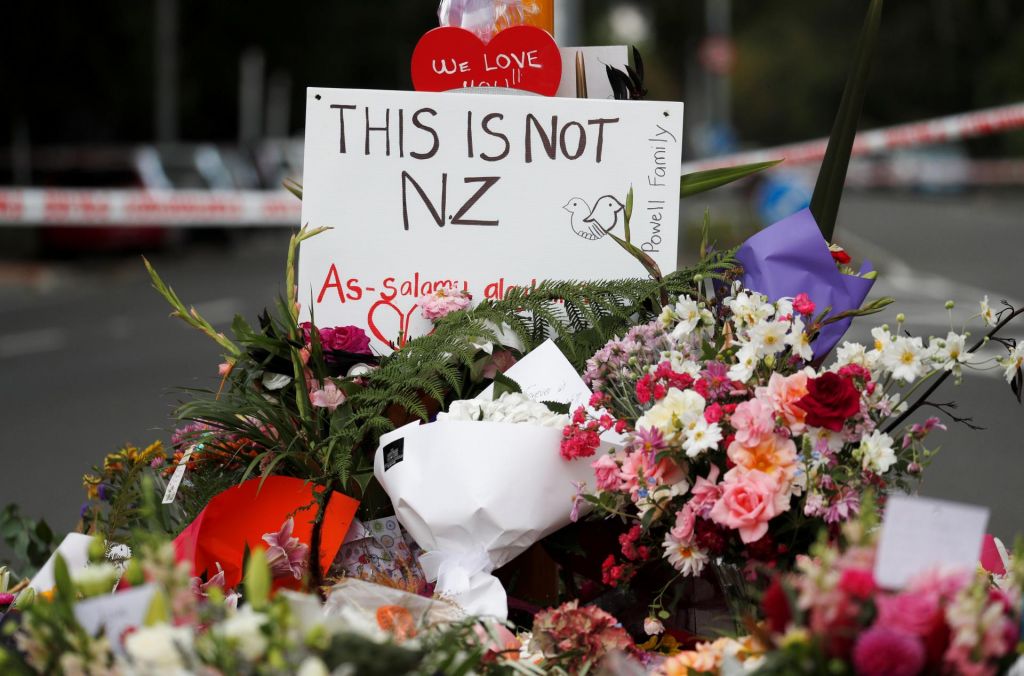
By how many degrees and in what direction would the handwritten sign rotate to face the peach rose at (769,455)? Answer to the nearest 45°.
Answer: approximately 45° to its left

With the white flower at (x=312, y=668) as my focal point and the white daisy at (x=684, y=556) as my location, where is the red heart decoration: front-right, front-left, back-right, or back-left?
back-right

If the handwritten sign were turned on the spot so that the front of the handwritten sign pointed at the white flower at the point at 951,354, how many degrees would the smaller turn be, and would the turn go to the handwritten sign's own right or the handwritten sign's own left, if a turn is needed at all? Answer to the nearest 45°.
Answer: approximately 45° to the handwritten sign's own left

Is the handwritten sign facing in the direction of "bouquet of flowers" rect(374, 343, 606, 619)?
yes

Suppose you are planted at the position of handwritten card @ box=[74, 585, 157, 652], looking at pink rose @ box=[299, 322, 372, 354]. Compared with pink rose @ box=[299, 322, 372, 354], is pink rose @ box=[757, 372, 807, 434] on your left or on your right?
right

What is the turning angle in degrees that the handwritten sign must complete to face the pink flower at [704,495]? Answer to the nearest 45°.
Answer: approximately 45° to its left

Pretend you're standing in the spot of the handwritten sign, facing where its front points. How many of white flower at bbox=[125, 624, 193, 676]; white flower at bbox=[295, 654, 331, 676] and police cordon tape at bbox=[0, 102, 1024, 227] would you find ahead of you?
2

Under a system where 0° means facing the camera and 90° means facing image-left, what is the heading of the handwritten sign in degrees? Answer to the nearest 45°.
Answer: approximately 0°
